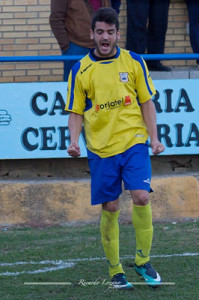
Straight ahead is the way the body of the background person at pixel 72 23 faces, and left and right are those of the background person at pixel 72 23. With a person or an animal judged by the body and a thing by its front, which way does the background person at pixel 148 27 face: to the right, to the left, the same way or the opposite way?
the same way

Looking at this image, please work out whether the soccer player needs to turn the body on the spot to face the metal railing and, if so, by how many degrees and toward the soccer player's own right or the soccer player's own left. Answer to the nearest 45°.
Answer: approximately 180°

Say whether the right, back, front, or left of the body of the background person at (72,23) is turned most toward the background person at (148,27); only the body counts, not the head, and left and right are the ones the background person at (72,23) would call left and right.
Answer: left

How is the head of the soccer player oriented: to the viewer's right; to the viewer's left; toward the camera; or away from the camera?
toward the camera

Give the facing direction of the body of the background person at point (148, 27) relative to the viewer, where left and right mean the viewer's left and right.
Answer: facing the viewer and to the right of the viewer

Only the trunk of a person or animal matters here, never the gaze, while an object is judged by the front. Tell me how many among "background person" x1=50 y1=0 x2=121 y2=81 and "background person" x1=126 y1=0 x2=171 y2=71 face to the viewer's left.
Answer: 0

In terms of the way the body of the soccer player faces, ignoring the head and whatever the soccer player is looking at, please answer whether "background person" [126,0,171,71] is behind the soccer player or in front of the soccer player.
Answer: behind

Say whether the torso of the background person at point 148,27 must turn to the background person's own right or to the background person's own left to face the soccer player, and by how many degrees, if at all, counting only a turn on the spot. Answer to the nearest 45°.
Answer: approximately 45° to the background person's own right

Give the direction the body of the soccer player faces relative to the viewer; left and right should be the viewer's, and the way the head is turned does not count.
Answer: facing the viewer

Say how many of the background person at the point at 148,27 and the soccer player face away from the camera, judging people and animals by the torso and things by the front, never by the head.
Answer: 0

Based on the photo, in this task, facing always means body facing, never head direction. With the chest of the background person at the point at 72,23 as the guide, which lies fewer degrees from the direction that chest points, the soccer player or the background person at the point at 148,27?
the soccer player

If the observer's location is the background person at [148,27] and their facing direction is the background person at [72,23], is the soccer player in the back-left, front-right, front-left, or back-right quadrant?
front-left
